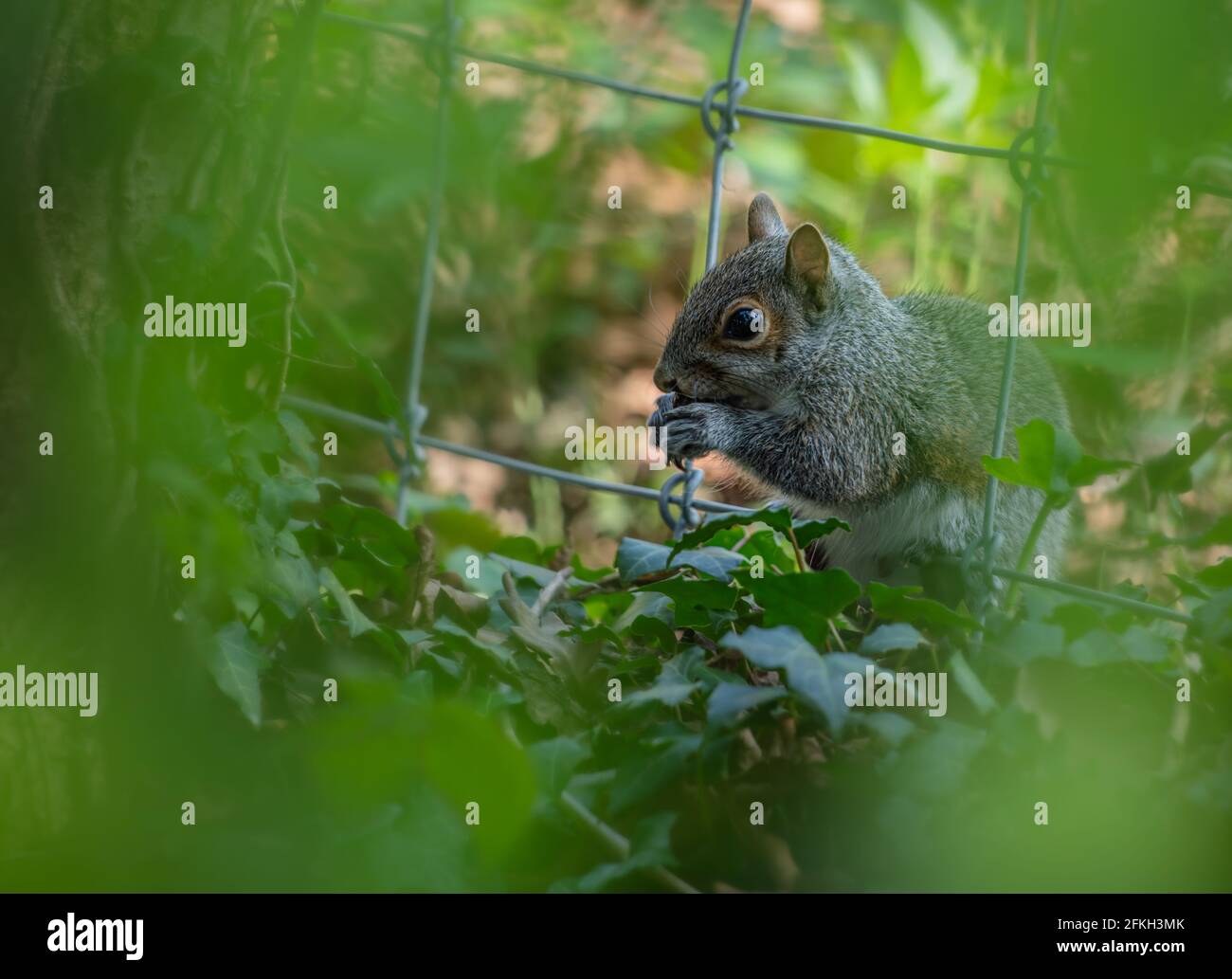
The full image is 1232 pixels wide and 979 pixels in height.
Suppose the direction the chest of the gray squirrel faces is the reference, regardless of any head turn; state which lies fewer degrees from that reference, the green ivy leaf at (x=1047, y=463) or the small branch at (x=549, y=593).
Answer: the small branch

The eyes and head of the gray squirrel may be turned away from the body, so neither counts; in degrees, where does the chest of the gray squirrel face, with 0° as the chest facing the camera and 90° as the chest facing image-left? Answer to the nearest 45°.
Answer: approximately 90°

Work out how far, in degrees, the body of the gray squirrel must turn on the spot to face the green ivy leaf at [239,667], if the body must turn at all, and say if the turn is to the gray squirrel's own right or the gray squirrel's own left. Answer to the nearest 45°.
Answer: approximately 45° to the gray squirrel's own left

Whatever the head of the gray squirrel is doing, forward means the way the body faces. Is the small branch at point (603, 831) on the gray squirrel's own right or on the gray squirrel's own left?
on the gray squirrel's own left

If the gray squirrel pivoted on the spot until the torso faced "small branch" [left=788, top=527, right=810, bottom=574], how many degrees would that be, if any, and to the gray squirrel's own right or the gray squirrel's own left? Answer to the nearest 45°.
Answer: approximately 90° to the gray squirrel's own left

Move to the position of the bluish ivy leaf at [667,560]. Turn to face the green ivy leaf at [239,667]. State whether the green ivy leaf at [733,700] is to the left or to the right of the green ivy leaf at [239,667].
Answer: left

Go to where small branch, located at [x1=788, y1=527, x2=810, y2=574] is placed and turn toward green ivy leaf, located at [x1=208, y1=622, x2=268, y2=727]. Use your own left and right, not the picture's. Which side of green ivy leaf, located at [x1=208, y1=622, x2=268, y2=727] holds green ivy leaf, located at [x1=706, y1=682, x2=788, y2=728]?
left

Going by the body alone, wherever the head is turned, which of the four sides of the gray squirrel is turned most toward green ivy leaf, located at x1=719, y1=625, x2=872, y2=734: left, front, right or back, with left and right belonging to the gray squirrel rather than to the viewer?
left

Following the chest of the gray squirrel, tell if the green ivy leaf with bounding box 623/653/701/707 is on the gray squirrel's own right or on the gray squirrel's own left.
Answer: on the gray squirrel's own left
